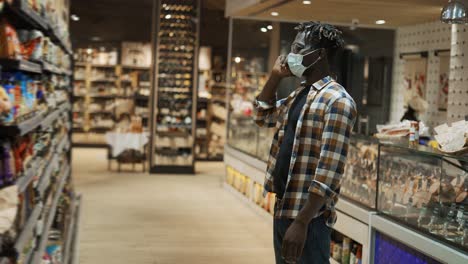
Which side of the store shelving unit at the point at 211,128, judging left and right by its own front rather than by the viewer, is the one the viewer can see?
front

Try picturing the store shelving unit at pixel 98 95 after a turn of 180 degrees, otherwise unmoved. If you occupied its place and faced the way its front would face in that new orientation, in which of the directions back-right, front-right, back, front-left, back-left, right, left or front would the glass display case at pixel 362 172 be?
back

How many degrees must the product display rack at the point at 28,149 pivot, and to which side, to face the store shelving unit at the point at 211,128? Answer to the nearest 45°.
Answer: approximately 90° to its left

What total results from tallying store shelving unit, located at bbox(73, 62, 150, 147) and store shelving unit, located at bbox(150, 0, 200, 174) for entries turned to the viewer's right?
0

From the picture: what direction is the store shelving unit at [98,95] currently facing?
toward the camera

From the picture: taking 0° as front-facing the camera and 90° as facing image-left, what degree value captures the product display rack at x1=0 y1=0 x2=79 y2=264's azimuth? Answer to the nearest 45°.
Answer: approximately 270°

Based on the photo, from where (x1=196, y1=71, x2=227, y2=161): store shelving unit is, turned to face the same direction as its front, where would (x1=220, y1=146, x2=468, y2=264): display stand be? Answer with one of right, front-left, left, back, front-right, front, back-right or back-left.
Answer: front

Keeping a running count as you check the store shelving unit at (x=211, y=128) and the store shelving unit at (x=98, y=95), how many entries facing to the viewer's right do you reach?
0

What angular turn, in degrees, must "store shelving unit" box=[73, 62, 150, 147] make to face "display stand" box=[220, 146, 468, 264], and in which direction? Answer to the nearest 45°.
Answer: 0° — it already faces it

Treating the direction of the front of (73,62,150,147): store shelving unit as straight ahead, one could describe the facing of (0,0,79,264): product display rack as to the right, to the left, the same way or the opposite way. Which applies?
to the left

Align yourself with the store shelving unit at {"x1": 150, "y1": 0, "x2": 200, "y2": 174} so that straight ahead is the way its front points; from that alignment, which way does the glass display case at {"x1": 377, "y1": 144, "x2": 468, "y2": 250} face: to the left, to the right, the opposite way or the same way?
to the right

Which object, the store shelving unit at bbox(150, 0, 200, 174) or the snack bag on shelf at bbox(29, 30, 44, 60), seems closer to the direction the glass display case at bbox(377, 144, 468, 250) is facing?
the snack bag on shelf

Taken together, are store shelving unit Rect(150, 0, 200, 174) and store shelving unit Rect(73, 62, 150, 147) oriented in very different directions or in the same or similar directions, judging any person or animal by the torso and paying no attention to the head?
same or similar directions
